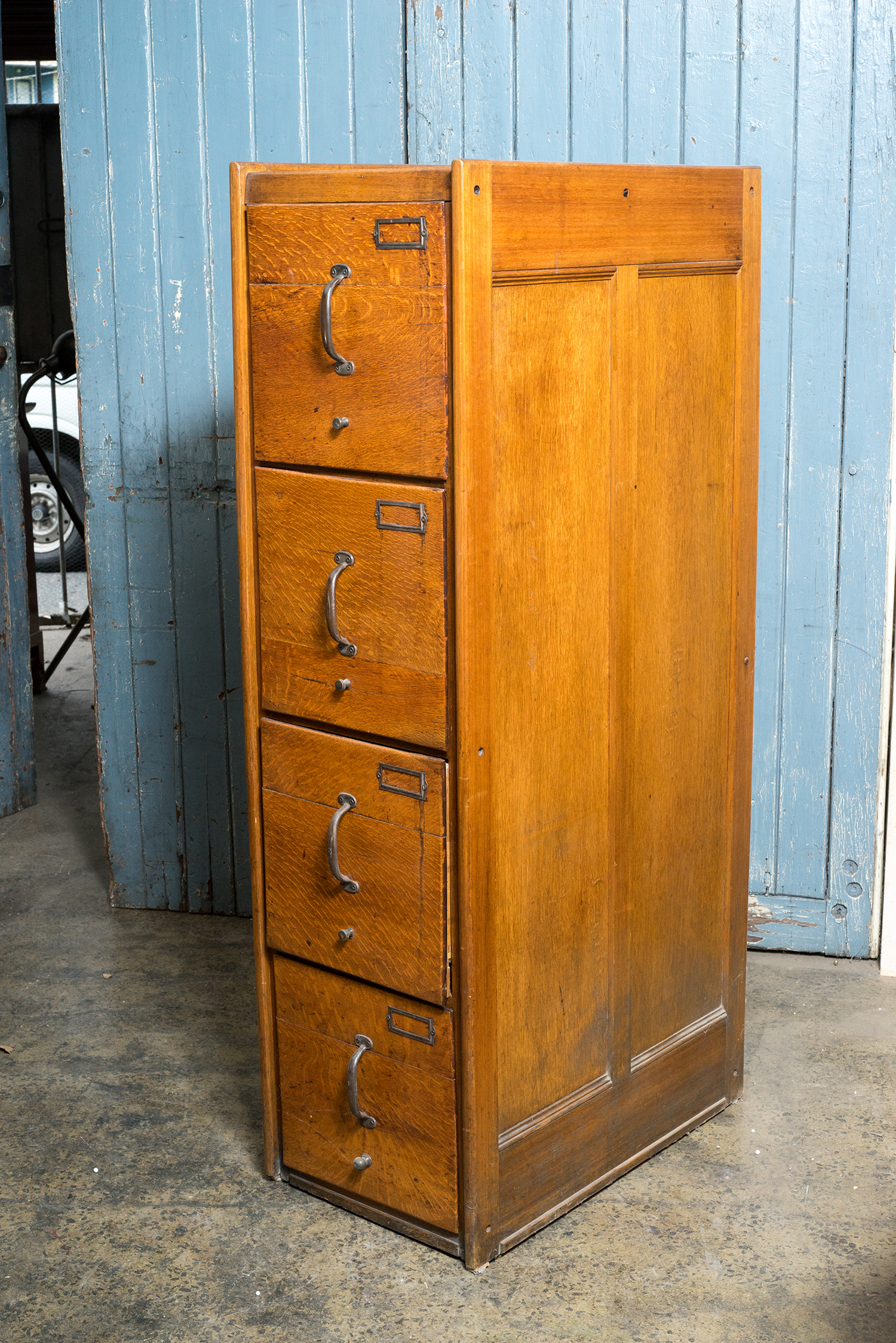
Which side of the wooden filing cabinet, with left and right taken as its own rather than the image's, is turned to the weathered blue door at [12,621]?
right

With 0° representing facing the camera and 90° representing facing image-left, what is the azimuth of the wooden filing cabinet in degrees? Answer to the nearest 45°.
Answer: approximately 45°
